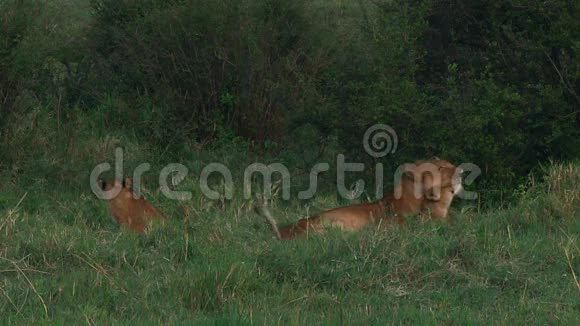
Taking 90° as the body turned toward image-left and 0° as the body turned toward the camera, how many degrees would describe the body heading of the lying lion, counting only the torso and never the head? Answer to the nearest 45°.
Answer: approximately 270°

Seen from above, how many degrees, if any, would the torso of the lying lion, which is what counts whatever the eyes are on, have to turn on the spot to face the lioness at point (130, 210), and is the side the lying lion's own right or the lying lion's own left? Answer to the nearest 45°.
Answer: approximately 180°

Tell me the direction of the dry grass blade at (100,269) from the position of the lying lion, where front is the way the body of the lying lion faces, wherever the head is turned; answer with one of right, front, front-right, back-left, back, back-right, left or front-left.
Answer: back-right
